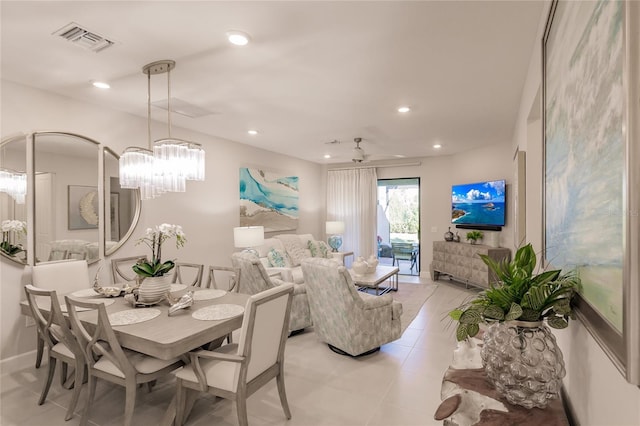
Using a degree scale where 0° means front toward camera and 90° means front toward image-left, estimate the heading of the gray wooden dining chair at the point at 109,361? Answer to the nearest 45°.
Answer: approximately 225°

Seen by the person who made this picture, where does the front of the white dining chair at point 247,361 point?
facing away from the viewer and to the left of the viewer

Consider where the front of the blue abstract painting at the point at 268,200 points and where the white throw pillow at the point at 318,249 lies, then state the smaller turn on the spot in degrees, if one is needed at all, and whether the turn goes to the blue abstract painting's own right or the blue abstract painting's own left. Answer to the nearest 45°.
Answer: approximately 45° to the blue abstract painting's own left

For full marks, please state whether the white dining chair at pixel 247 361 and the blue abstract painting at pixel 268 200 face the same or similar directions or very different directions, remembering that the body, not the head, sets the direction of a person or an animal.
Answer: very different directions

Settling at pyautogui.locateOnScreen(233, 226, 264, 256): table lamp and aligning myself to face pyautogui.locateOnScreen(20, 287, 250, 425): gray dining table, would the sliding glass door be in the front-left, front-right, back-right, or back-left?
back-left

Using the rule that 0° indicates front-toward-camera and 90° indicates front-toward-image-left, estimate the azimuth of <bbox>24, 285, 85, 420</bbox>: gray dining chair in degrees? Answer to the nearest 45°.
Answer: approximately 225°

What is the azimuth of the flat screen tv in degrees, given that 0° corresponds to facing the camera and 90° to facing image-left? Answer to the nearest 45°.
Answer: approximately 45°

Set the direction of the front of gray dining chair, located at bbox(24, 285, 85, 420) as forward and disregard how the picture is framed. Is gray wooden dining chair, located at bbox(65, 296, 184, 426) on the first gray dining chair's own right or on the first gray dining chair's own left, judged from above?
on the first gray dining chair's own right

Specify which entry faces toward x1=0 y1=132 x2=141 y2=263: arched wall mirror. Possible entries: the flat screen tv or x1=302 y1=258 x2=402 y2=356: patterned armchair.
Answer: the flat screen tv
